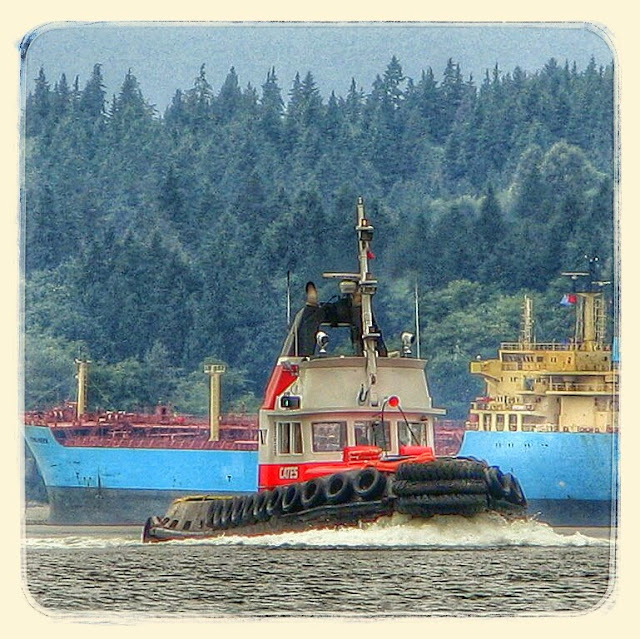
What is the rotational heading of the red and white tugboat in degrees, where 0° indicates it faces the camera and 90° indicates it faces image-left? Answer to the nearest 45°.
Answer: approximately 315°

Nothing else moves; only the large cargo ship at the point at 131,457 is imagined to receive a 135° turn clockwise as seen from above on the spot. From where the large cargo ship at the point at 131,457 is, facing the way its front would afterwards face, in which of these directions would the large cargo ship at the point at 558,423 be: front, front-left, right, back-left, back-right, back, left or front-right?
front-right

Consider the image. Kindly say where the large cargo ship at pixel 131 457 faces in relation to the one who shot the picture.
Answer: facing to the left of the viewer

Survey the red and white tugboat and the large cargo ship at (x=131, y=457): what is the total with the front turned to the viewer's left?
1
